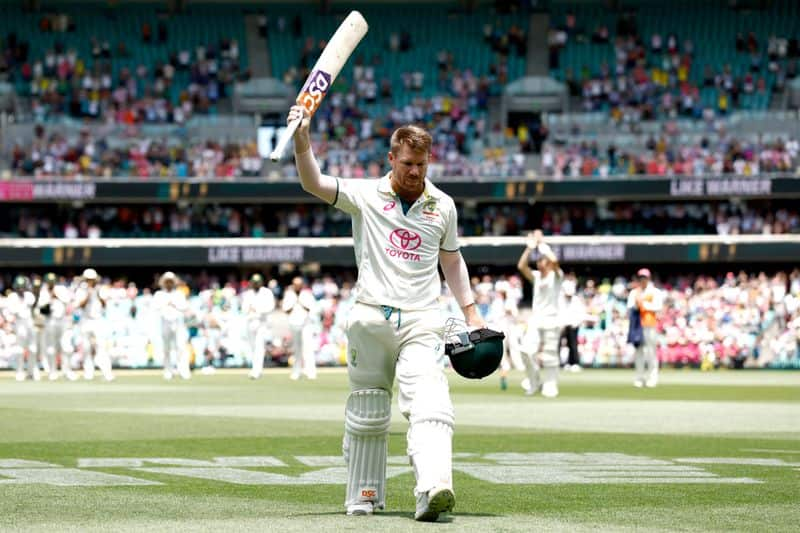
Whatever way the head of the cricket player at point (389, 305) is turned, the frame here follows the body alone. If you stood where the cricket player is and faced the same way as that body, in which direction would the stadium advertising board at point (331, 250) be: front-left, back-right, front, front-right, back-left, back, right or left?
back

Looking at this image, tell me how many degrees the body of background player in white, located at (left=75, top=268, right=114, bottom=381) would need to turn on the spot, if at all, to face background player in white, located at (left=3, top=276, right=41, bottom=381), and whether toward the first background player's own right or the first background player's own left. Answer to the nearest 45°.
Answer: approximately 135° to the first background player's own right

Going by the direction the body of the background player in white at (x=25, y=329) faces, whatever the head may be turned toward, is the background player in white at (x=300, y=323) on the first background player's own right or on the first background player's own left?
on the first background player's own left

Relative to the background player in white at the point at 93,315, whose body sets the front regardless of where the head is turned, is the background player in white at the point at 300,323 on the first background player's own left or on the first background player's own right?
on the first background player's own left

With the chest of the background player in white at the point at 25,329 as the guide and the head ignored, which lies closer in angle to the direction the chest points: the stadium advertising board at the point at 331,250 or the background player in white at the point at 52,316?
the background player in white
